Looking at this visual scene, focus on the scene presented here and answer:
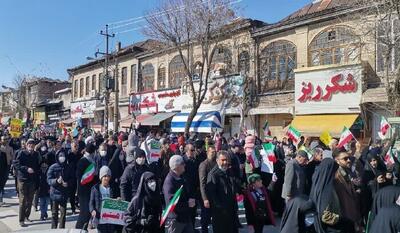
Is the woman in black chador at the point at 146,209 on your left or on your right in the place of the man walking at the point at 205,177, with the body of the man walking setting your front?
on your right

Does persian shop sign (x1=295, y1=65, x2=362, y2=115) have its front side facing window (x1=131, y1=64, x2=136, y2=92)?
no

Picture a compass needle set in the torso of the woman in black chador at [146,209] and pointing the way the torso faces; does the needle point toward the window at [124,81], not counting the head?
no

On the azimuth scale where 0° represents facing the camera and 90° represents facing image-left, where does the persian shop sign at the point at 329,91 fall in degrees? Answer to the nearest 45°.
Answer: approximately 45°

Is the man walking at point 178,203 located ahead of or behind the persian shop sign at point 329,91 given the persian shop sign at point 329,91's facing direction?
ahead

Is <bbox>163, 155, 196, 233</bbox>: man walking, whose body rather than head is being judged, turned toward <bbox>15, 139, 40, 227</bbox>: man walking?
no

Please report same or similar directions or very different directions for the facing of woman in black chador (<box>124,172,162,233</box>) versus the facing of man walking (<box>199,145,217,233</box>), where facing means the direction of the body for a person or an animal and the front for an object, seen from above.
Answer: same or similar directions

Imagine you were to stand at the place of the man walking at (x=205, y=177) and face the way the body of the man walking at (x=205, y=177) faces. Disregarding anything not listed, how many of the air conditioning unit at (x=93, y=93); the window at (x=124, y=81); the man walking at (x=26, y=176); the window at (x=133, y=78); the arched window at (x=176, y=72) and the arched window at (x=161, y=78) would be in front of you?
0

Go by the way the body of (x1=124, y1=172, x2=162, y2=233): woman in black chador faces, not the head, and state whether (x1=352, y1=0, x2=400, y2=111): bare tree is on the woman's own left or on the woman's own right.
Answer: on the woman's own left

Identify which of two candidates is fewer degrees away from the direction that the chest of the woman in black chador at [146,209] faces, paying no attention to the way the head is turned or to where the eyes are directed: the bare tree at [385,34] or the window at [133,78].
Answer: the bare tree

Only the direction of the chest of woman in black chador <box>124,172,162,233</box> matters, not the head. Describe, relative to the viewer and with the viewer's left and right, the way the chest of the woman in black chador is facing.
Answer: facing the viewer and to the right of the viewer
